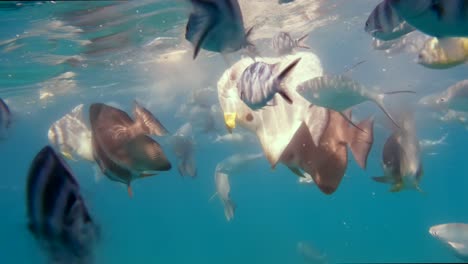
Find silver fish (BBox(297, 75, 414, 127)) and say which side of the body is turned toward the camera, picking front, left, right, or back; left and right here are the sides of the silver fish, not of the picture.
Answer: left

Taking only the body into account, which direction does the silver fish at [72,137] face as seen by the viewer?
to the viewer's left

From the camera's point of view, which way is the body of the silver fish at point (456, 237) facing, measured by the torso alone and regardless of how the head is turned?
to the viewer's left

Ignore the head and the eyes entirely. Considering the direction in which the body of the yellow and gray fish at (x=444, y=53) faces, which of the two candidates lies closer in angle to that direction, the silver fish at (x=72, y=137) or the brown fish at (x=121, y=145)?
the silver fish

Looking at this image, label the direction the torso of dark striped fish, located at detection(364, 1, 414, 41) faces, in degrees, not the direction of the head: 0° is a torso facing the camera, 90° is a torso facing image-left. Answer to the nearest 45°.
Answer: approximately 90°

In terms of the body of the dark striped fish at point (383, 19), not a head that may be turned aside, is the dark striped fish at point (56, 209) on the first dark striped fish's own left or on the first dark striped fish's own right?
on the first dark striped fish's own left

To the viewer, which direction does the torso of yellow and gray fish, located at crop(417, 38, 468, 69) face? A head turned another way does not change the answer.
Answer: to the viewer's left

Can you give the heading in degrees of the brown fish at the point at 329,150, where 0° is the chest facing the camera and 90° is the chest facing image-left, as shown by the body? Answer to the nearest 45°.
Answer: approximately 90°
